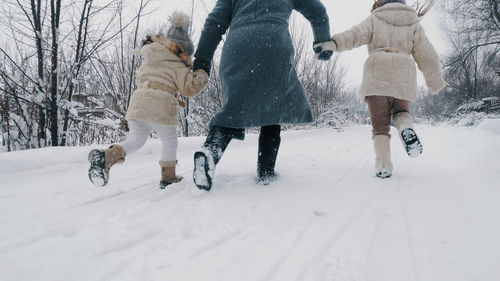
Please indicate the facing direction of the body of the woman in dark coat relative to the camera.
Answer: away from the camera

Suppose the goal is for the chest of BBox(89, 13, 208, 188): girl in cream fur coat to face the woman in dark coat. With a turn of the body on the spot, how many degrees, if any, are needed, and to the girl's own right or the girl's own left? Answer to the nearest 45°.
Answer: approximately 90° to the girl's own right

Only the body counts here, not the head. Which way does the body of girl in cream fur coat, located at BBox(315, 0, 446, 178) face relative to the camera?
away from the camera

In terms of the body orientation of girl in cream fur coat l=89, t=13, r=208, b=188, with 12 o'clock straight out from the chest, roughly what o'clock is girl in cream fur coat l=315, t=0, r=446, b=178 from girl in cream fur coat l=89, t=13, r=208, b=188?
girl in cream fur coat l=315, t=0, r=446, b=178 is roughly at 2 o'clock from girl in cream fur coat l=89, t=13, r=208, b=188.

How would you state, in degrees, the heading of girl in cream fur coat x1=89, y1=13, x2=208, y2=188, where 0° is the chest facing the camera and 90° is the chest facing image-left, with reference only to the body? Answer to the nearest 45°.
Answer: approximately 225°

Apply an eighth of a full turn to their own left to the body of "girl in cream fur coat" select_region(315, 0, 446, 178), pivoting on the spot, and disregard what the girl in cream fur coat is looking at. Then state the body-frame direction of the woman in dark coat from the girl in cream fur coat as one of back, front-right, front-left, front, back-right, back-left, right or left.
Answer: left

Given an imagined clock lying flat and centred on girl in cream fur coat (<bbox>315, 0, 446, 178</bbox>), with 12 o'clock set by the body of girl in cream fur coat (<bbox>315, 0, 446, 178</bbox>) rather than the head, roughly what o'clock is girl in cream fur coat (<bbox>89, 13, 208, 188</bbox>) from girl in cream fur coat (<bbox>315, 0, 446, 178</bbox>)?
girl in cream fur coat (<bbox>89, 13, 208, 188</bbox>) is roughly at 8 o'clock from girl in cream fur coat (<bbox>315, 0, 446, 178</bbox>).

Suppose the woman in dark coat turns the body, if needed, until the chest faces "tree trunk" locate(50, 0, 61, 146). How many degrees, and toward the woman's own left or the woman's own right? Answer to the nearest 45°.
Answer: approximately 45° to the woman's own left

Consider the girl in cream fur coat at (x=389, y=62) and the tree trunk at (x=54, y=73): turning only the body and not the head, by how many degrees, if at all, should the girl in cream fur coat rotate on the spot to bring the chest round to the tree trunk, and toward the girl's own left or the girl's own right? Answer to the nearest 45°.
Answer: approximately 90° to the girl's own left
